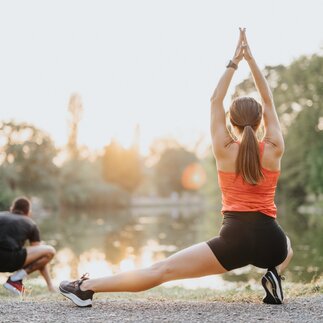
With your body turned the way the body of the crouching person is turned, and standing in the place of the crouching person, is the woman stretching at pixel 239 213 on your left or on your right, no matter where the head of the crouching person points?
on your right

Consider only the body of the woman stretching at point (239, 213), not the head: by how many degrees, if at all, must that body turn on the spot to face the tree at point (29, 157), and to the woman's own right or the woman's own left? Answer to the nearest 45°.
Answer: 0° — they already face it

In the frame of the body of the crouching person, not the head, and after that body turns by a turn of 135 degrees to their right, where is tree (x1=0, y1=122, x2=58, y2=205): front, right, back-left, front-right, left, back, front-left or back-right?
back

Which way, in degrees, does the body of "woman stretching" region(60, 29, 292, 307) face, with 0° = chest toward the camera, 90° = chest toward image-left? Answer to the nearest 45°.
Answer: approximately 180°

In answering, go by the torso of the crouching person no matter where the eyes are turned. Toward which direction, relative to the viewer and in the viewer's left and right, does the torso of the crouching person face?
facing away from the viewer and to the right of the viewer

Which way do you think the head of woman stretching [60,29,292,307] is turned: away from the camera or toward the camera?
away from the camera

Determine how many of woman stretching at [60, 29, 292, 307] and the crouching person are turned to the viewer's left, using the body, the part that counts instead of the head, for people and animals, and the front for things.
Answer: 0

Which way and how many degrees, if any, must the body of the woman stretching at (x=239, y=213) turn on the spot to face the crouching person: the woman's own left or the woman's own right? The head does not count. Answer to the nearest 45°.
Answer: approximately 45° to the woman's own left
